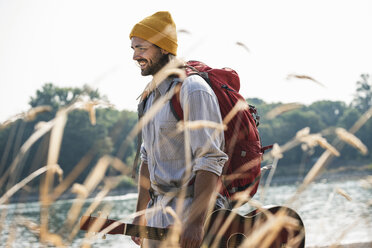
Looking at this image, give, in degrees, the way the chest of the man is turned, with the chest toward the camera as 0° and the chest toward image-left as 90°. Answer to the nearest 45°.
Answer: approximately 45°

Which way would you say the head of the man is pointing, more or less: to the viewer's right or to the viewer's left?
to the viewer's left
